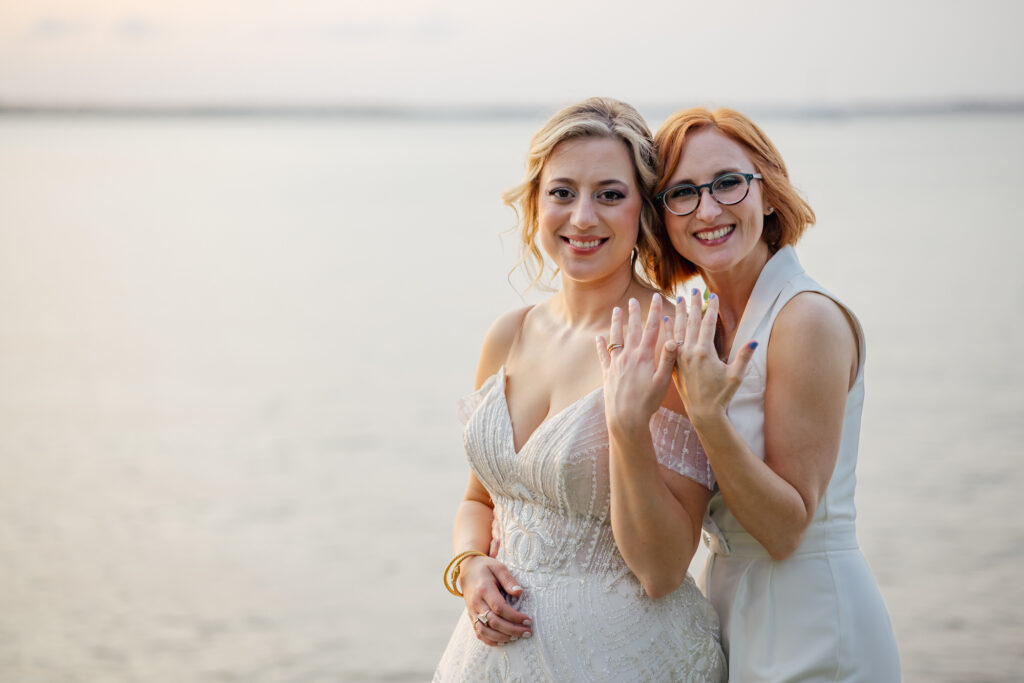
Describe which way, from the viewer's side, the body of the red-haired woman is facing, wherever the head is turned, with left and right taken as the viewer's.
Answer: facing the viewer and to the left of the viewer

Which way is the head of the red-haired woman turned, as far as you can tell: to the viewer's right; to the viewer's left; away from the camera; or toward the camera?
toward the camera

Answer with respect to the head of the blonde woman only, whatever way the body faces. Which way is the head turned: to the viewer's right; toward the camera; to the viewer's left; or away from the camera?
toward the camera
